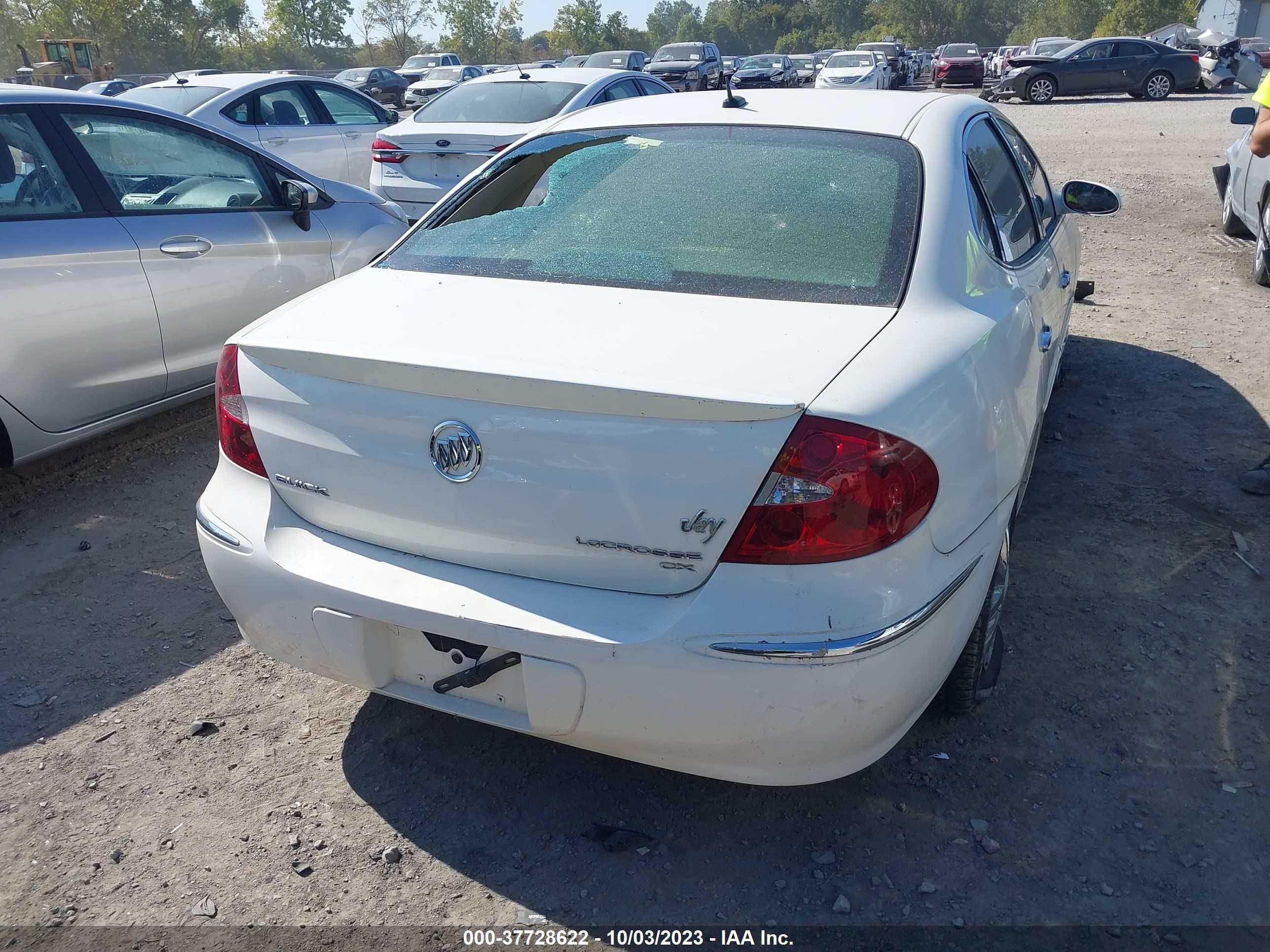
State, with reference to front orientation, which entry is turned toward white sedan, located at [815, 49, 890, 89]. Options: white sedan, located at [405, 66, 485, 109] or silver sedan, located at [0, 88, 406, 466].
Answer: the silver sedan

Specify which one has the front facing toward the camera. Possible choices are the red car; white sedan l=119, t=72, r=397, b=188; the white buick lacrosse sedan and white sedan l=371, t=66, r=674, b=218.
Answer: the red car

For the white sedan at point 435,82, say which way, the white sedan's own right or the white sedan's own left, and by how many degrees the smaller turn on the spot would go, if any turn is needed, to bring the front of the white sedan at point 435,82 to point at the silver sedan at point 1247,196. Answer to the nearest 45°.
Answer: approximately 45° to the white sedan's own left

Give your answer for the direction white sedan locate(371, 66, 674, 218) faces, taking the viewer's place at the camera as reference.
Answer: facing away from the viewer and to the right of the viewer

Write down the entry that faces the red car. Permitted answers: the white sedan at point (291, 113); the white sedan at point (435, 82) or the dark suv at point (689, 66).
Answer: the white sedan at point (291, 113)

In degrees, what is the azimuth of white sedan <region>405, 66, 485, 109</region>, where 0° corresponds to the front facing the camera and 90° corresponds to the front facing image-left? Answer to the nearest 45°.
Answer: approximately 45°

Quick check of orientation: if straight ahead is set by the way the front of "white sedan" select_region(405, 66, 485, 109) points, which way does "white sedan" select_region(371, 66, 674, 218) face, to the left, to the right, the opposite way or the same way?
the opposite way

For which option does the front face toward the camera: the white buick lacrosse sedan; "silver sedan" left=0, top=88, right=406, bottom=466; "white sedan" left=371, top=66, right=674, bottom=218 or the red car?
the red car

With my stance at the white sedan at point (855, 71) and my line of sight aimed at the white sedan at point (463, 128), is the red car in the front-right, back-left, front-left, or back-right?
back-left

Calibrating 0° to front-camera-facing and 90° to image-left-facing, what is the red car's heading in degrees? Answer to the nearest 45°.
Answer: approximately 0°

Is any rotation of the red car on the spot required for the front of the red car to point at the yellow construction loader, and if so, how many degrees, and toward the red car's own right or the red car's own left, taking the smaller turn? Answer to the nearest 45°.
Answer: approximately 90° to the red car's own right
